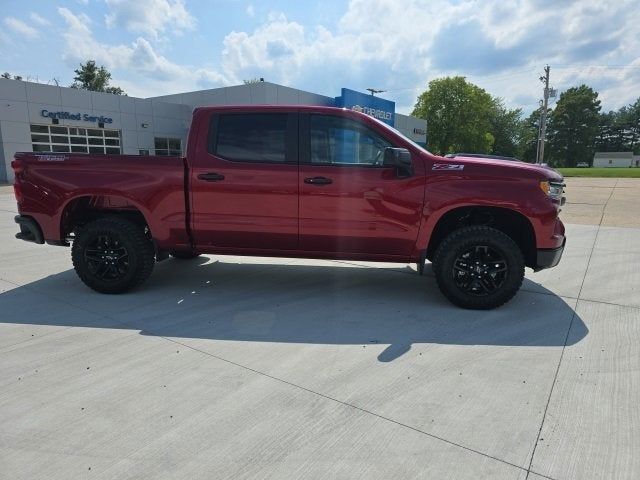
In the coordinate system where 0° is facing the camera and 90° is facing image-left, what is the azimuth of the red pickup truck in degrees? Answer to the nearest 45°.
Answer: approximately 270°

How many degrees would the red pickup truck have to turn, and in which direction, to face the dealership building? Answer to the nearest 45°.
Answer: approximately 135° to its left

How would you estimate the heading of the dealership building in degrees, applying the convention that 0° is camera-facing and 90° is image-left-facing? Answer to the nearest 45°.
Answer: approximately 315°

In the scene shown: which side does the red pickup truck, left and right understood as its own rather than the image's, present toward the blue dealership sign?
left
